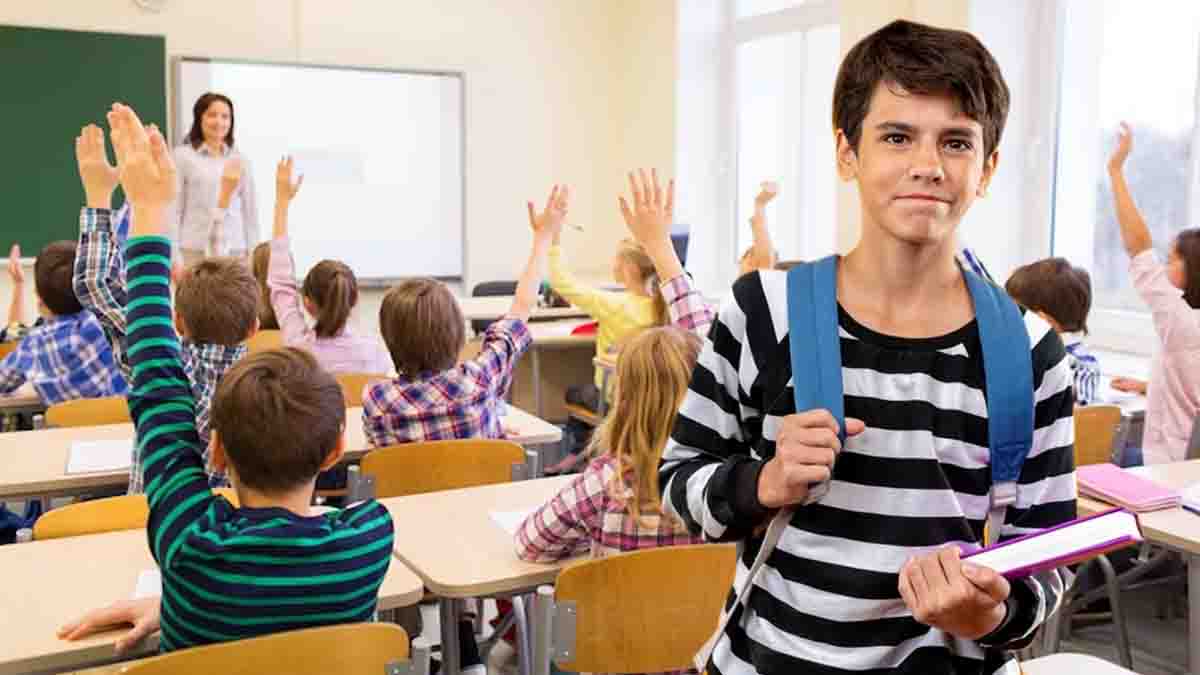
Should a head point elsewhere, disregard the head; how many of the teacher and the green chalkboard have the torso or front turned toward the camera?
2

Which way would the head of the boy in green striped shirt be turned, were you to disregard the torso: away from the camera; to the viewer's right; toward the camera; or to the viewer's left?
away from the camera

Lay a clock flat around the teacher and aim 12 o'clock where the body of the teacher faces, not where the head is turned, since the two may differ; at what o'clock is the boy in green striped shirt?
The boy in green striped shirt is roughly at 12 o'clock from the teacher.

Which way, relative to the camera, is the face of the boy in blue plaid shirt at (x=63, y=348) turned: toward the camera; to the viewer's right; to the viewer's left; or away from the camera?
away from the camera

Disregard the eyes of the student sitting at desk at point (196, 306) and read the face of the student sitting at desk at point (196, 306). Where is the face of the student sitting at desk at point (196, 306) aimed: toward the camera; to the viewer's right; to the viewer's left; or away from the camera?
away from the camera

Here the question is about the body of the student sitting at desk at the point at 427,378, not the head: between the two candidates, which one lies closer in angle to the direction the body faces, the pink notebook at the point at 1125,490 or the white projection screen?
the white projection screen

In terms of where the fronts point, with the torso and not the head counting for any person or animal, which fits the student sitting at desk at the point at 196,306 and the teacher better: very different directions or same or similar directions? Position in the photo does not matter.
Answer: very different directions

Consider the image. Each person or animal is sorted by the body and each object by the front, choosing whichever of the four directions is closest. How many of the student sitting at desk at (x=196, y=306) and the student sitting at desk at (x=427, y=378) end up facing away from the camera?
2

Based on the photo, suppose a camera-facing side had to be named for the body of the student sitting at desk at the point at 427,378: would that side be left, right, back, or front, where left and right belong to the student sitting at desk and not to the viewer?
back

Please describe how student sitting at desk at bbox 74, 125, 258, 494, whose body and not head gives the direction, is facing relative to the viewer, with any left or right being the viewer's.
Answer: facing away from the viewer

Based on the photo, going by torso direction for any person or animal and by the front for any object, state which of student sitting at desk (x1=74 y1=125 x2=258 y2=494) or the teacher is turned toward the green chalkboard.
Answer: the student sitting at desk

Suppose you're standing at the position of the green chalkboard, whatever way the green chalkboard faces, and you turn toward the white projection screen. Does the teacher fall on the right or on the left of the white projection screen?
right

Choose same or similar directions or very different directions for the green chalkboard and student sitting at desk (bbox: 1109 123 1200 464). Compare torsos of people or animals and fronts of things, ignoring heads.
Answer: very different directions
